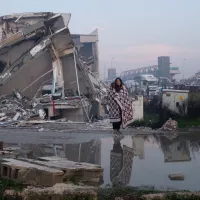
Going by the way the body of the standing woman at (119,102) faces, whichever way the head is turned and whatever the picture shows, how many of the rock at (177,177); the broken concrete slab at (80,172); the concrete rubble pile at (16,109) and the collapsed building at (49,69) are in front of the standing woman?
2

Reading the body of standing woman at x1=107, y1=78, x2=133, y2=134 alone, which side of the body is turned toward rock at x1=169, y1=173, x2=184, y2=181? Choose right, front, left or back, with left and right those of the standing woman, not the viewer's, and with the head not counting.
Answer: front

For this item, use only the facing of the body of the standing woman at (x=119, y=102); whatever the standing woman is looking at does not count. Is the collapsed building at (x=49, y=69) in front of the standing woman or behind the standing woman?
behind

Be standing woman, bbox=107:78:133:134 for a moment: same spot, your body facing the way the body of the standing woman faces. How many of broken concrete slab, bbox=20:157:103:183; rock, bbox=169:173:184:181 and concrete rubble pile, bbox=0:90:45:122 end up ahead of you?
2

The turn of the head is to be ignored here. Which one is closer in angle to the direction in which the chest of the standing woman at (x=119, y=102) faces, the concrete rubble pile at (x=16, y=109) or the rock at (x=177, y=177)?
the rock

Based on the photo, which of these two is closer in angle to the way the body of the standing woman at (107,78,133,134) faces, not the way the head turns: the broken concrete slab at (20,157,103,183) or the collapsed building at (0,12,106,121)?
the broken concrete slab

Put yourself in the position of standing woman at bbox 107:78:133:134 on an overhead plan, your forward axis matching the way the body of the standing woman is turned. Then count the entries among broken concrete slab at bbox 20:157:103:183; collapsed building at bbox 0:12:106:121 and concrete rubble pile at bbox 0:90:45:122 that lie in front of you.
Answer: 1

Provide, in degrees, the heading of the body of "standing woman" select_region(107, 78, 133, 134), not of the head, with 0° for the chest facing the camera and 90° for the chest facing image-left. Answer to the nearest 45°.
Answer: approximately 0°

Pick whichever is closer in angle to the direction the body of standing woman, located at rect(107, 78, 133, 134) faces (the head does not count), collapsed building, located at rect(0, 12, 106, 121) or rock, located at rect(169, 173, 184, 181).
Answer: the rock

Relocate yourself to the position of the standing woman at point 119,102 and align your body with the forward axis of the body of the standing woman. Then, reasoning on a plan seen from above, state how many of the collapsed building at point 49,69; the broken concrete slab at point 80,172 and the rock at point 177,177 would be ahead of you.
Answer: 2

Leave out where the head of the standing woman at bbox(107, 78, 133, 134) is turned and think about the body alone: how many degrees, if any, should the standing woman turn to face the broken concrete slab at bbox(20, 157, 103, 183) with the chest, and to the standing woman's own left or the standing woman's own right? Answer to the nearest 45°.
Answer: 0° — they already face it

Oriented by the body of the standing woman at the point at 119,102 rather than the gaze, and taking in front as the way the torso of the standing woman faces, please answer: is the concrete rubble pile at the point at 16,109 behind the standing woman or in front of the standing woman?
behind
